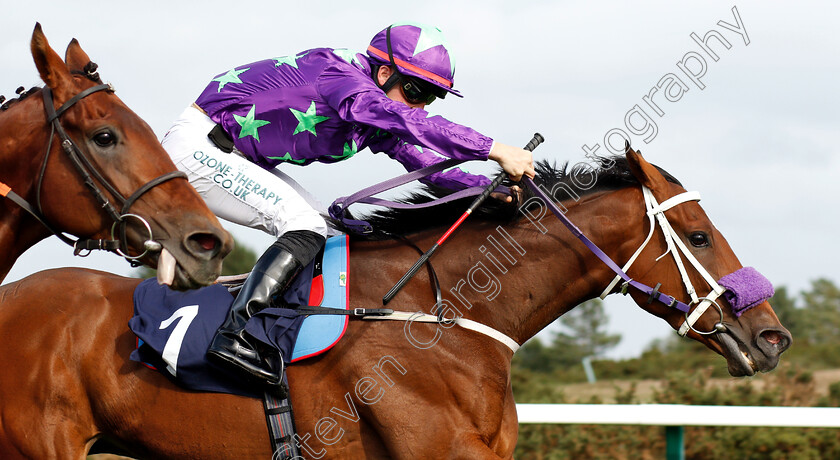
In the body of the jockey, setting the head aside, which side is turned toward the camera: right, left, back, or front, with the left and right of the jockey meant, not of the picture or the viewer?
right

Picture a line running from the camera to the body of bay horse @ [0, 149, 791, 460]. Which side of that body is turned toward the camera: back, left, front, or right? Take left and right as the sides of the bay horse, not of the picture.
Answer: right
